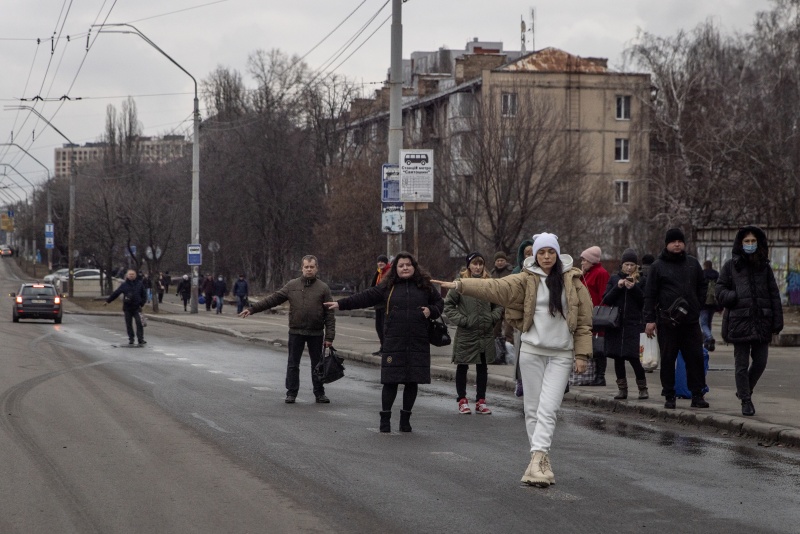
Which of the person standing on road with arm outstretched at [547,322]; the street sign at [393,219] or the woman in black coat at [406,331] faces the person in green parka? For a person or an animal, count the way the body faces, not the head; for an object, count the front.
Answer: the street sign

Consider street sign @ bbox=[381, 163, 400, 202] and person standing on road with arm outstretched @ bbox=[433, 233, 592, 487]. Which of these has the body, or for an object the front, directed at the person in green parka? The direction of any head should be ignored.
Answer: the street sign

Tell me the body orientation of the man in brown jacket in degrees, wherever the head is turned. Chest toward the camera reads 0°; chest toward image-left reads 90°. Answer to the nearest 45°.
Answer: approximately 0°

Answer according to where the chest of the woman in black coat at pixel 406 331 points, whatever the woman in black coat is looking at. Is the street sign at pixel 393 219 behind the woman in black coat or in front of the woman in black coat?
behind

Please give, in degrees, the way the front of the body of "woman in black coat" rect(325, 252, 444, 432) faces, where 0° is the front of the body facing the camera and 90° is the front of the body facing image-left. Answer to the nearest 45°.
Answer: approximately 0°
